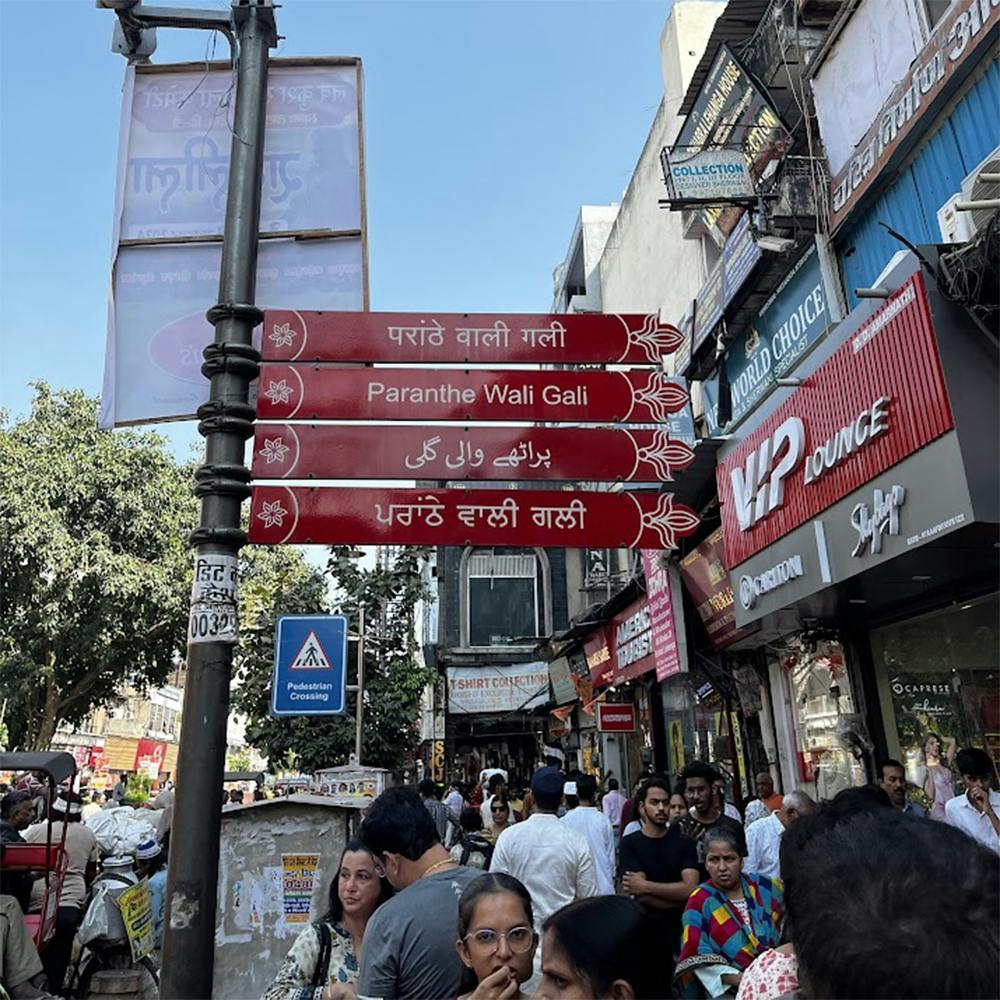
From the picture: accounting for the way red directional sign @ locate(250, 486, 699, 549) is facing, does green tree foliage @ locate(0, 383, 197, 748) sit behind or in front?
behind

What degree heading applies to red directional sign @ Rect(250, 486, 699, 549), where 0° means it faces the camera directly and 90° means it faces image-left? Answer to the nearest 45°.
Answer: approximately 0°

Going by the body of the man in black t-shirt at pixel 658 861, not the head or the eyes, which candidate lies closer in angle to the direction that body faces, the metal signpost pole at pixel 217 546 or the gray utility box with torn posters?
the metal signpost pole

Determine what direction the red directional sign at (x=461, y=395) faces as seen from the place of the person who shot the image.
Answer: facing the viewer

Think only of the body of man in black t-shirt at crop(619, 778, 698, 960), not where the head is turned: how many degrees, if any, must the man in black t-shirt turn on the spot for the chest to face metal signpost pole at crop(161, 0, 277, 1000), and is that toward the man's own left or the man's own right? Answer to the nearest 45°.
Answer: approximately 45° to the man's own right

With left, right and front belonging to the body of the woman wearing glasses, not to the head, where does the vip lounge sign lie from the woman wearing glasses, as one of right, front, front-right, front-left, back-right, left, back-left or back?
back-left

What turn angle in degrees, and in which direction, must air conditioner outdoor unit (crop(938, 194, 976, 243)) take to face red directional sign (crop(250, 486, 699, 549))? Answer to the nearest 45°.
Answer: approximately 45° to its left

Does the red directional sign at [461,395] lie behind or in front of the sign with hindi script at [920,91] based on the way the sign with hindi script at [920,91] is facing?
in front

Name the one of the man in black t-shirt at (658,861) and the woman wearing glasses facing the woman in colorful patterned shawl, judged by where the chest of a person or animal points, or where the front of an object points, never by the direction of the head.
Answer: the man in black t-shirt

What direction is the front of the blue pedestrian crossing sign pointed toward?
toward the camera

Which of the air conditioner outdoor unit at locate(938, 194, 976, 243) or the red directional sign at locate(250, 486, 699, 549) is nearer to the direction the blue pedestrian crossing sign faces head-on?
the red directional sign
